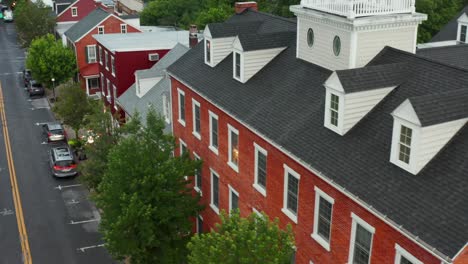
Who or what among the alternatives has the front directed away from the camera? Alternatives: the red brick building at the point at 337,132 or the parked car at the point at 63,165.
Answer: the parked car

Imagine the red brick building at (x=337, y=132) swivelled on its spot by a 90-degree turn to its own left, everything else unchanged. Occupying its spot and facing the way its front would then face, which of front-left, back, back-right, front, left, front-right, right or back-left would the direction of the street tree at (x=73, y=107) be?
back

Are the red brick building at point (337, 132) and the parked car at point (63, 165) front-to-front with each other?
no

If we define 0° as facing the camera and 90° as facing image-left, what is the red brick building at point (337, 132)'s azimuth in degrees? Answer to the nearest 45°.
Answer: approximately 45°

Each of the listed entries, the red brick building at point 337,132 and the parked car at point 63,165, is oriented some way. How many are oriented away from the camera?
1

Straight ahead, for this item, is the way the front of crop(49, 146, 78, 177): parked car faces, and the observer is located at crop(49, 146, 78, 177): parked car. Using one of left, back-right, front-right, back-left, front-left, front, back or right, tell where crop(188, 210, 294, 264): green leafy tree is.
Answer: back

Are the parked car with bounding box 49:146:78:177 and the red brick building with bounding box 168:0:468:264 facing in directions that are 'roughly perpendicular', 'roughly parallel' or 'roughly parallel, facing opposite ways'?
roughly perpendicular

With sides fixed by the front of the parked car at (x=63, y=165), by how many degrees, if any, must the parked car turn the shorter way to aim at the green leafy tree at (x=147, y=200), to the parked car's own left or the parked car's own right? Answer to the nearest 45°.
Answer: approximately 180°

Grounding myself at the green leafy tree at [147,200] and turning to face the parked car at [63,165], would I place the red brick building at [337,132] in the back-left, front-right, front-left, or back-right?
back-right

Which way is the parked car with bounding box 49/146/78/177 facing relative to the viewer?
away from the camera
